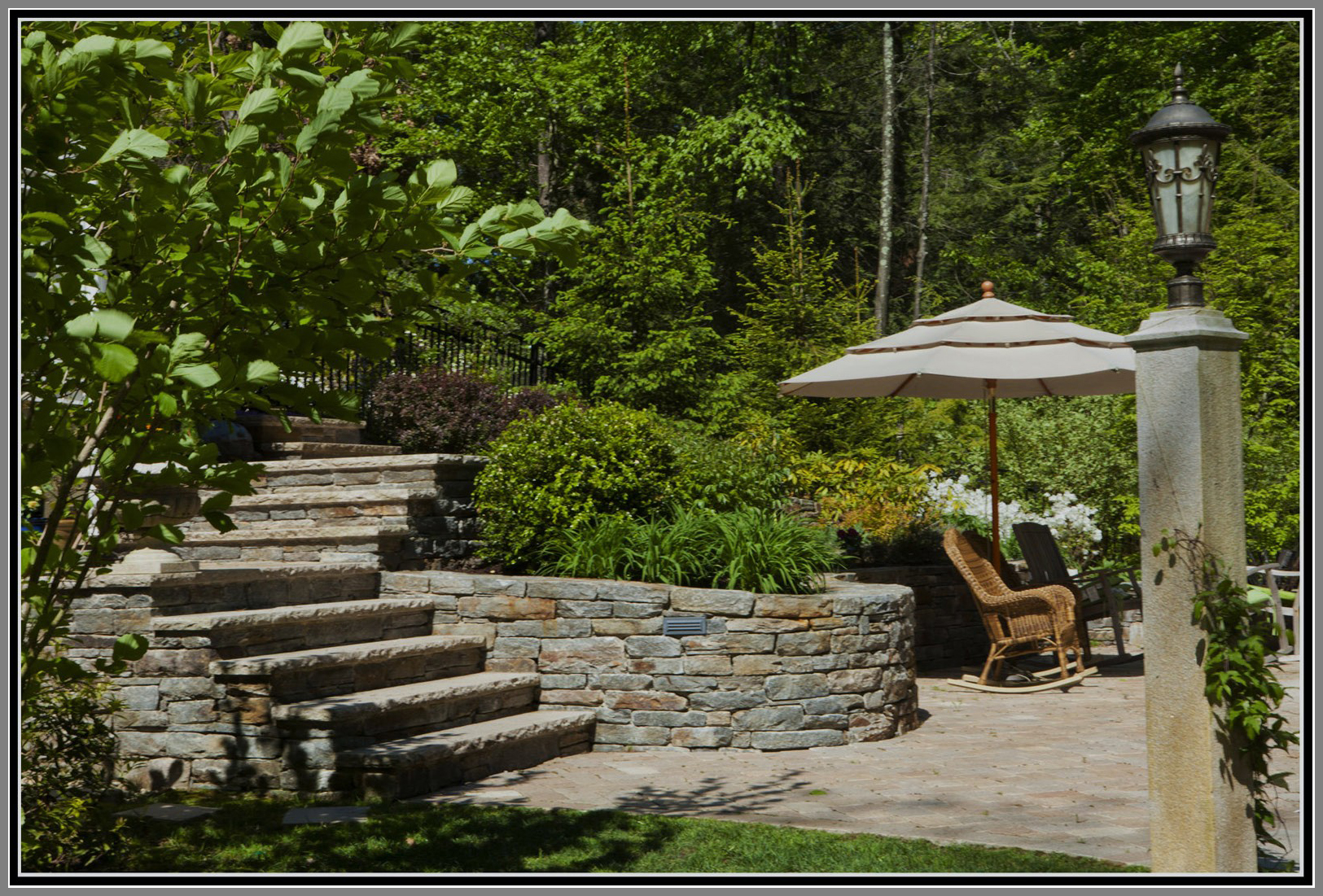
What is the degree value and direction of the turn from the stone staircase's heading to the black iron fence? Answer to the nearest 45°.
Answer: approximately 135° to its left

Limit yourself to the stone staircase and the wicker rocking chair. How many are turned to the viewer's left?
0

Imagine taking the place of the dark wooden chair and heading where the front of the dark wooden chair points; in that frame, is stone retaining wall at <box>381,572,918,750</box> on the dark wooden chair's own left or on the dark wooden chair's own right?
on the dark wooden chair's own right

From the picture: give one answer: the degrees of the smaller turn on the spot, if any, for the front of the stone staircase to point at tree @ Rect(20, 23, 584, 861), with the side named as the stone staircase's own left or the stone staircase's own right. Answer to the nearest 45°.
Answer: approximately 45° to the stone staircase's own right

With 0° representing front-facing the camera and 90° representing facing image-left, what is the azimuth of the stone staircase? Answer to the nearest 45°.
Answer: approximately 315°

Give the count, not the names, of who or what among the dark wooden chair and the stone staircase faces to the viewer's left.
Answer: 0

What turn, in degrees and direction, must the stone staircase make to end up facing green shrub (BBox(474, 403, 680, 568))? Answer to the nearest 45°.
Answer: approximately 90° to its left

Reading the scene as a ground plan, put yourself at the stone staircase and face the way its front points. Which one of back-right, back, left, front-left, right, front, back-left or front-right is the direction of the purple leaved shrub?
back-left

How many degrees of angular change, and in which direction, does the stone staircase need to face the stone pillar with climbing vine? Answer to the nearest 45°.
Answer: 0° — it already faces it

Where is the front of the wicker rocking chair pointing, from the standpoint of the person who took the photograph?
facing to the right of the viewer
